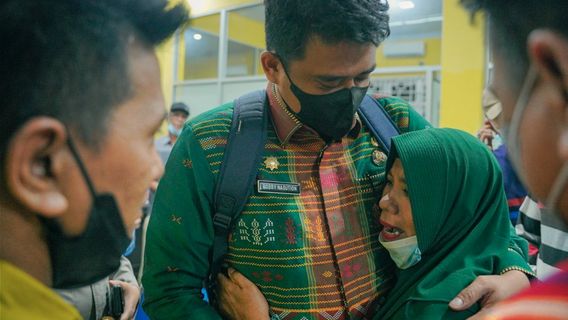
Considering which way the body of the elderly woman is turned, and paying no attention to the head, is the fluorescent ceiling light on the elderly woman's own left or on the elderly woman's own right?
on the elderly woman's own right

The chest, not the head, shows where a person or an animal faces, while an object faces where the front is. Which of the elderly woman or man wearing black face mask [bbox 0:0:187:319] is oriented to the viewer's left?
the elderly woman

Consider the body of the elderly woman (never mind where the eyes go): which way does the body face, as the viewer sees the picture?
to the viewer's left

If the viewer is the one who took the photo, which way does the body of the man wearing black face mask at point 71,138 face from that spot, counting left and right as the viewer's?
facing away from the viewer and to the right of the viewer

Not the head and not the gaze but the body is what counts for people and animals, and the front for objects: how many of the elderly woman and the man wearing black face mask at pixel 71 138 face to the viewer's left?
1

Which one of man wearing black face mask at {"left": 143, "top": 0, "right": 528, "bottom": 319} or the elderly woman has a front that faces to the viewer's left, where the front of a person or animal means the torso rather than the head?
the elderly woman

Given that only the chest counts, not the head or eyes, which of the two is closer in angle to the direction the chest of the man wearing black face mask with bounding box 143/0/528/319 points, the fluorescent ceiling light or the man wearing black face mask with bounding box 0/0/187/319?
the man wearing black face mask

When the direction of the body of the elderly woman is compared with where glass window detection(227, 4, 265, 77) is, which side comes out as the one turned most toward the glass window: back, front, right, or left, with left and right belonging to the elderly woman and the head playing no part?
right

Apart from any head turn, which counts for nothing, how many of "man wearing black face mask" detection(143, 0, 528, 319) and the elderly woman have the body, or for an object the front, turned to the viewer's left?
1

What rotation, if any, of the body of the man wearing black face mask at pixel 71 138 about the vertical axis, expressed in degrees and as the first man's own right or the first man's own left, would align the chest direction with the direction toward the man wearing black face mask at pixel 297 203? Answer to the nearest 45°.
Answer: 0° — they already face them
